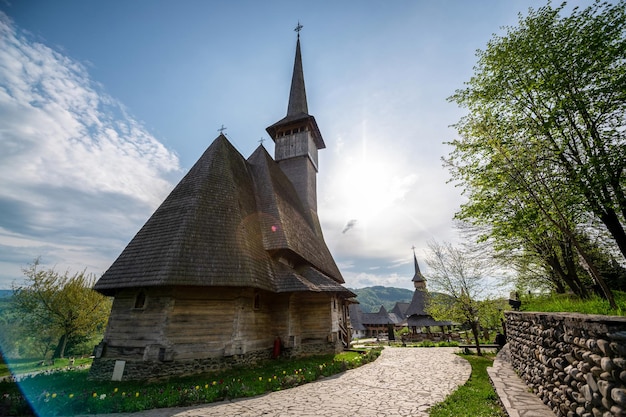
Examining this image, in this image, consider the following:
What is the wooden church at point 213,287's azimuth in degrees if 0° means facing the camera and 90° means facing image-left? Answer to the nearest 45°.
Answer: approximately 225°

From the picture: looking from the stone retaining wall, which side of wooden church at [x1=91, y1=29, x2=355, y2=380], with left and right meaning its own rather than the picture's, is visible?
right

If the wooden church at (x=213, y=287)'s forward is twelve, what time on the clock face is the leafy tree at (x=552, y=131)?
The leafy tree is roughly at 3 o'clock from the wooden church.
